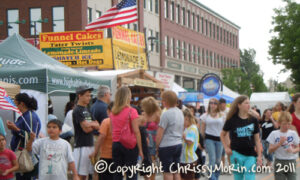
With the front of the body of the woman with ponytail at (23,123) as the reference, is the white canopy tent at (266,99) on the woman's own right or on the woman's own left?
on the woman's own right

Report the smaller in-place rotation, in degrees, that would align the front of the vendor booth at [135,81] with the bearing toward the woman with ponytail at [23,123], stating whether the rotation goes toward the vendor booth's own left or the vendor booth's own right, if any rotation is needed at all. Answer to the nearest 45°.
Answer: approximately 45° to the vendor booth's own right

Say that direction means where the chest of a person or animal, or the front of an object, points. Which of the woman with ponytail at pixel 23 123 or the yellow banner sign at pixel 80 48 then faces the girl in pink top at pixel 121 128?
the yellow banner sign

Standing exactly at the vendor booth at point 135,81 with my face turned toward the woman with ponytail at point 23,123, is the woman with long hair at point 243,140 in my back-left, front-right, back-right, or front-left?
front-left

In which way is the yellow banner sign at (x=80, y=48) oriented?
toward the camera

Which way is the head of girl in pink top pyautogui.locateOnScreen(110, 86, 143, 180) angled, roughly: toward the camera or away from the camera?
away from the camera

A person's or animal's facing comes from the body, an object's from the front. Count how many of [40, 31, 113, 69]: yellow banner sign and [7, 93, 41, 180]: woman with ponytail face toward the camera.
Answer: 1
